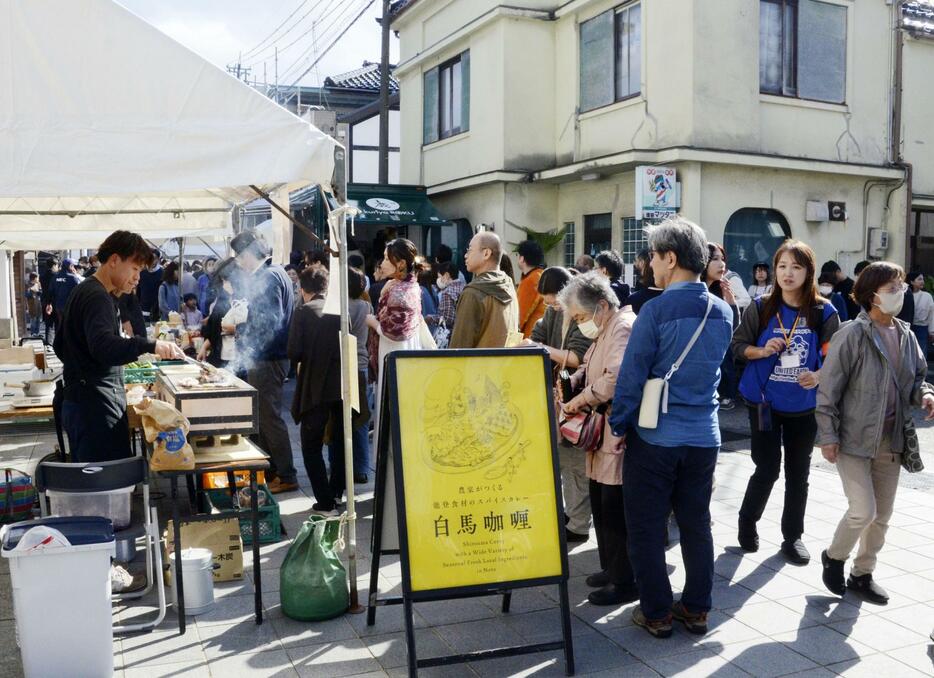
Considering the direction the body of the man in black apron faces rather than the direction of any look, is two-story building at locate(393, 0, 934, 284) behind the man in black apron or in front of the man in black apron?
in front

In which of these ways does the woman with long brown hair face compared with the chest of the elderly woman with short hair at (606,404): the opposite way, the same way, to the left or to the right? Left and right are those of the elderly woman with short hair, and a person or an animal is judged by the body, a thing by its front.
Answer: to the left

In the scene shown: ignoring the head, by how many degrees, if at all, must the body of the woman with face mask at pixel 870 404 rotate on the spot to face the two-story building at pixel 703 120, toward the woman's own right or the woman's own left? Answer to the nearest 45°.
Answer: approximately 135° to the woman's own left

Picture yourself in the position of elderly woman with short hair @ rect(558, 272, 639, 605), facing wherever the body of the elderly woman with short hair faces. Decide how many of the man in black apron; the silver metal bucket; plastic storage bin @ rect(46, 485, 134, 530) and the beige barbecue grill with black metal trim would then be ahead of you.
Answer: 4

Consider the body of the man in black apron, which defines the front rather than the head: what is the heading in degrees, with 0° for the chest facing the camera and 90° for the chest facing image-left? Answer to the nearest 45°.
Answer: approximately 270°

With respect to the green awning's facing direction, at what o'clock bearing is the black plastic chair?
The black plastic chair is roughly at 12 o'clock from the green awning.

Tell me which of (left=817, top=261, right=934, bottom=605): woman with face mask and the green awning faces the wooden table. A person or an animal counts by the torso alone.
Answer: the green awning

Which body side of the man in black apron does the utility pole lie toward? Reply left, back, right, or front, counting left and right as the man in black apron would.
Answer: left
